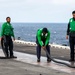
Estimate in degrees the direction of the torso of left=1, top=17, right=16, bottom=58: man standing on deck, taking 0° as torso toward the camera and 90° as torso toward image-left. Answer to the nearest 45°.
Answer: approximately 315°

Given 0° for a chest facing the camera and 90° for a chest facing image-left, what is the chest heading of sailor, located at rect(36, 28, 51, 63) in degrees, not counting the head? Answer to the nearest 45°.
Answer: approximately 0°

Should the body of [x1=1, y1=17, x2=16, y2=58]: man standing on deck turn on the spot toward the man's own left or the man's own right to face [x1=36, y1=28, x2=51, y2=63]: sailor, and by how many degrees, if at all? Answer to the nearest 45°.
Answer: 0° — they already face them

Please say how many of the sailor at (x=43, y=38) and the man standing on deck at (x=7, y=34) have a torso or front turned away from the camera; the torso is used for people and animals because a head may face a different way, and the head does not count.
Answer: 0

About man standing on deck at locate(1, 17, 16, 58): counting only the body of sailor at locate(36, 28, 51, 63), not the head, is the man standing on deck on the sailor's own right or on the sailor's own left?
on the sailor's own right
